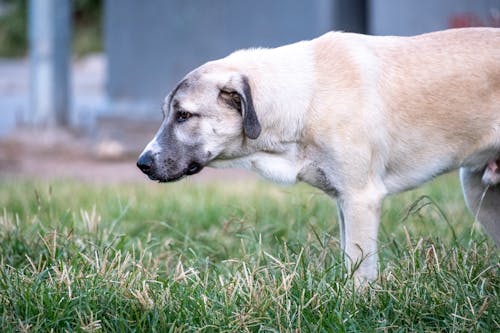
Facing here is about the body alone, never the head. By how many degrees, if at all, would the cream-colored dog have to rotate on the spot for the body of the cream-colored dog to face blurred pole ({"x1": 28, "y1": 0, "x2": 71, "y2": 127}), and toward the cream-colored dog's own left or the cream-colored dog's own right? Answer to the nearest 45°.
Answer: approximately 45° to the cream-colored dog's own right

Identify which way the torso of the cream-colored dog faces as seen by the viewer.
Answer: to the viewer's left
